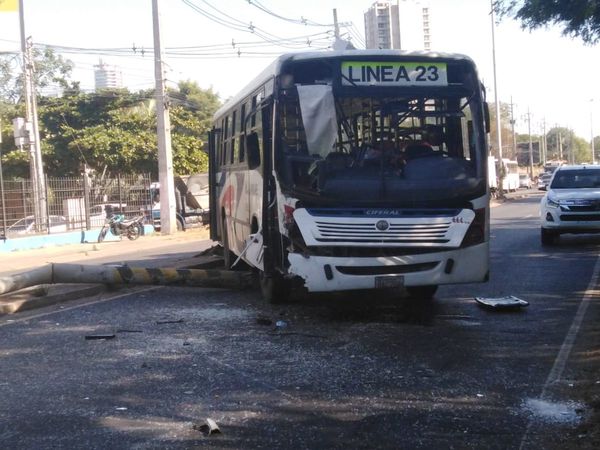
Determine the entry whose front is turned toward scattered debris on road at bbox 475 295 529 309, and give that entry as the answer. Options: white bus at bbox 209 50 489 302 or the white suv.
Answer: the white suv

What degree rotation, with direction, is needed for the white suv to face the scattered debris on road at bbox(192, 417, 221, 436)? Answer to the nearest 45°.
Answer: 0° — it already faces it

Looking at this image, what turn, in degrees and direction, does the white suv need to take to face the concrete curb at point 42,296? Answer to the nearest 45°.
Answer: approximately 45° to its right

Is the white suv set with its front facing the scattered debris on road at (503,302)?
yes

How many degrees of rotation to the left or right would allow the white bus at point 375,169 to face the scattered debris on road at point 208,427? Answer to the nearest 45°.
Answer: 0° — it already faces it

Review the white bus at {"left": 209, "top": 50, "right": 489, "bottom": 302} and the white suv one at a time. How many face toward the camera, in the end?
2

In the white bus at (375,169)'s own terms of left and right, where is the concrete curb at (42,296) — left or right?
on its right

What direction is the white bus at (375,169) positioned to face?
toward the camera

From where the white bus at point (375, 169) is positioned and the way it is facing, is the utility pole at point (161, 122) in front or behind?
behind

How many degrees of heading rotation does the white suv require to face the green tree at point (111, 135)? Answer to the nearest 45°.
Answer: approximately 135° to its right

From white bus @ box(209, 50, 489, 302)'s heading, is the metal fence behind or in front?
behind
